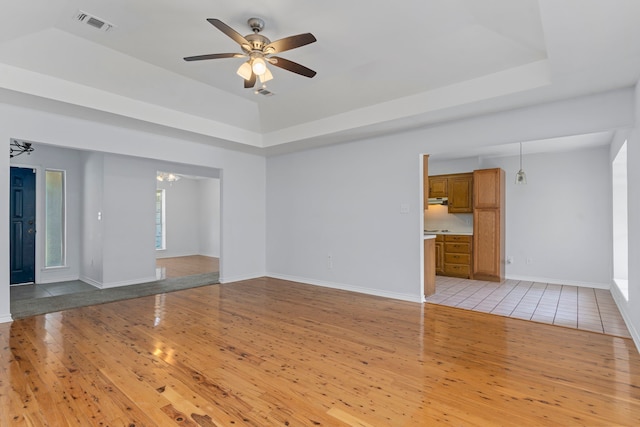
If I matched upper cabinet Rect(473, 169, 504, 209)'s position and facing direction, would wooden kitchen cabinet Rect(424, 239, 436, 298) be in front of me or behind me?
in front

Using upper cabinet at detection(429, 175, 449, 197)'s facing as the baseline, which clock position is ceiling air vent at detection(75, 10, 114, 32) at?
The ceiling air vent is roughly at 1 o'clock from the upper cabinet.

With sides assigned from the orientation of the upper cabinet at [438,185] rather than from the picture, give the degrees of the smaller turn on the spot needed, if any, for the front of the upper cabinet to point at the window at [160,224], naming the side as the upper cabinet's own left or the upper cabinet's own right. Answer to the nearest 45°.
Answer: approximately 90° to the upper cabinet's own right

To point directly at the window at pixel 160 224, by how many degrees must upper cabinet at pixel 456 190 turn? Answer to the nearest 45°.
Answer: approximately 90° to its right

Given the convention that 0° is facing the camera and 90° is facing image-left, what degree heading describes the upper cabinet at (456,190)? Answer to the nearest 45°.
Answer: approximately 0°

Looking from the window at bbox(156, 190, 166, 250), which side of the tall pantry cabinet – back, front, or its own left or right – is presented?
right

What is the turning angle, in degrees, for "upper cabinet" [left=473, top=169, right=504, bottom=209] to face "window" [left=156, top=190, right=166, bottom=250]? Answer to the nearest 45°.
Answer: approximately 90° to its right
